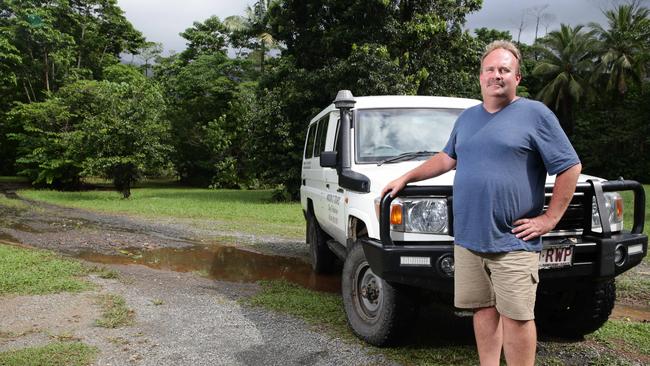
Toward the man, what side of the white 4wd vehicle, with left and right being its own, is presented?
front

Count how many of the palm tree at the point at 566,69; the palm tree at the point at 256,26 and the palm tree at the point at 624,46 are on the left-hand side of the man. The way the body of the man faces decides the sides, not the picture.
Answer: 0

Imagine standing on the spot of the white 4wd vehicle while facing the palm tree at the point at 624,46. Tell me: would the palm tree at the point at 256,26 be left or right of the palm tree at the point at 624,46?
left

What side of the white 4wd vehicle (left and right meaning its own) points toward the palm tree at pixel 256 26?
back

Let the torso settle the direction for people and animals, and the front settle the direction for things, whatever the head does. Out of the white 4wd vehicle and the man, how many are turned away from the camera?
0

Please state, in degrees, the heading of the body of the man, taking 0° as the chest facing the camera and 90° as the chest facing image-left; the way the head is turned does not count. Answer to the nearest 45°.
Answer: approximately 45°

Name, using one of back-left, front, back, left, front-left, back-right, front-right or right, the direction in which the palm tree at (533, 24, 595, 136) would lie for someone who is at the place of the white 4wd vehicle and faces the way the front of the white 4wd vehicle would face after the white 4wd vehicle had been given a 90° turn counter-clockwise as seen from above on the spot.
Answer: front-left

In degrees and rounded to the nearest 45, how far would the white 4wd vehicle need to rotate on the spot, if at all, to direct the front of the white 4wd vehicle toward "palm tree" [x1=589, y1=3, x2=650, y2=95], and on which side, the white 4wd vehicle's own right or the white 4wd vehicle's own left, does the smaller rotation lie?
approximately 135° to the white 4wd vehicle's own left

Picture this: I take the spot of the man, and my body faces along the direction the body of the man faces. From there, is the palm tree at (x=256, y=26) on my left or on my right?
on my right

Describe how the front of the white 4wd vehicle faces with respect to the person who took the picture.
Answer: facing the viewer and to the right of the viewer

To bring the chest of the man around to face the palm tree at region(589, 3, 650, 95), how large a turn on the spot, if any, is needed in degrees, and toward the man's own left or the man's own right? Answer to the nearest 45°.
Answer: approximately 135° to the man's own right

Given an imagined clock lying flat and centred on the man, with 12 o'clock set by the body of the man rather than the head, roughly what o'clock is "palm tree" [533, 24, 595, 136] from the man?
The palm tree is roughly at 5 o'clock from the man.
